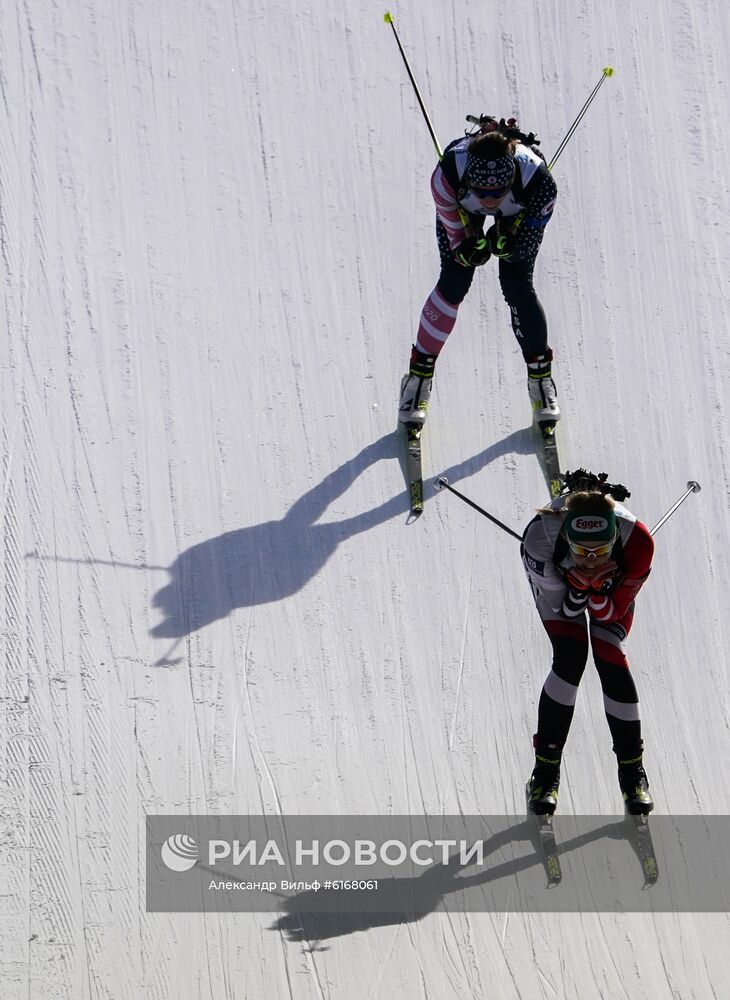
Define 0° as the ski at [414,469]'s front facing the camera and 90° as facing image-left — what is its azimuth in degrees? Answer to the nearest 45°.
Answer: approximately 0°

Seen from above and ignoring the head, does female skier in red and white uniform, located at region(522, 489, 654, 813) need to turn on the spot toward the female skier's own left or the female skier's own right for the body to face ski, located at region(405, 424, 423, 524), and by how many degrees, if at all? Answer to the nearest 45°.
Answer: approximately 135° to the female skier's own right

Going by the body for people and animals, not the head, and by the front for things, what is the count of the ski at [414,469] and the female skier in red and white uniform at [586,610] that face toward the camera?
2
